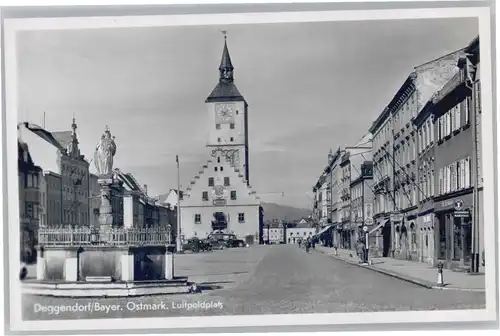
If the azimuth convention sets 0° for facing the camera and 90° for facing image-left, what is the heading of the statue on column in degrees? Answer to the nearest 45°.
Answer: approximately 0°

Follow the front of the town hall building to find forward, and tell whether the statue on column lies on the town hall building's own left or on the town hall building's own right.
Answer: on the town hall building's own right

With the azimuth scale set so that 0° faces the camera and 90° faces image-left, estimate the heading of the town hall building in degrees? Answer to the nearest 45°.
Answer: approximately 0°

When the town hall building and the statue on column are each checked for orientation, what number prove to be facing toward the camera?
2
